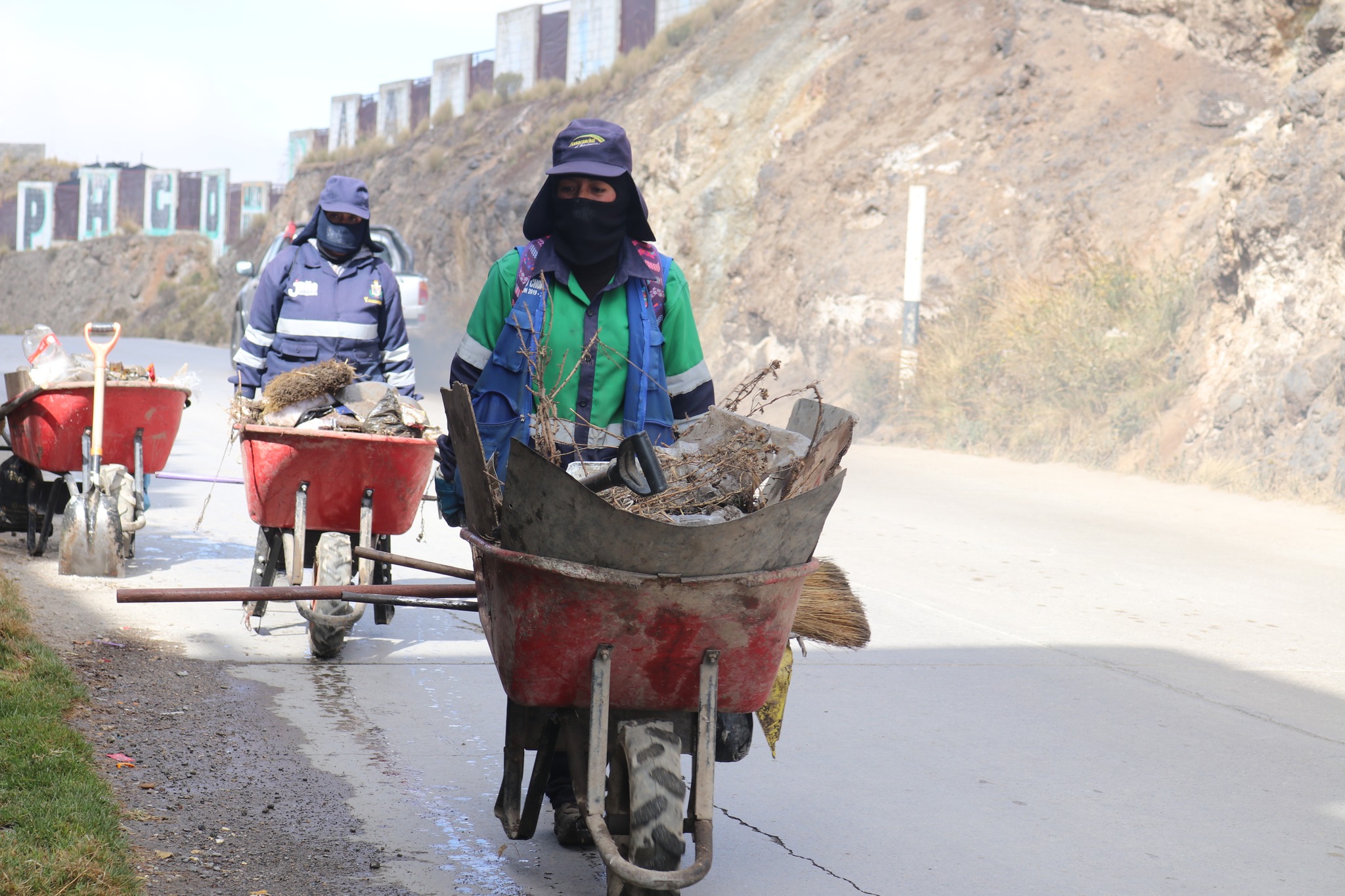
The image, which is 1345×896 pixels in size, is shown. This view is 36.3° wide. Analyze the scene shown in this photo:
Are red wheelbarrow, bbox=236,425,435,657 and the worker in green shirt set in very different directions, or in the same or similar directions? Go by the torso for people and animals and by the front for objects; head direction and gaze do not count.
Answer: same or similar directions

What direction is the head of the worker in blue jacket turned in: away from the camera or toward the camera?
toward the camera

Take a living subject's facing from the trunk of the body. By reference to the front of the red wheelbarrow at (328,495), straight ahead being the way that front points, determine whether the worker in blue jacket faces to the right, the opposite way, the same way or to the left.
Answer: the same way

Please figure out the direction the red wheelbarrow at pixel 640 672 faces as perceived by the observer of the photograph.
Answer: facing the viewer

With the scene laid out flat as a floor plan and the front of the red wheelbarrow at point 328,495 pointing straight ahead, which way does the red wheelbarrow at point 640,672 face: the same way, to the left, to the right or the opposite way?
the same way

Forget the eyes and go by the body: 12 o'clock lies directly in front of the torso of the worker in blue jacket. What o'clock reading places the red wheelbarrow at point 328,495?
The red wheelbarrow is roughly at 12 o'clock from the worker in blue jacket.

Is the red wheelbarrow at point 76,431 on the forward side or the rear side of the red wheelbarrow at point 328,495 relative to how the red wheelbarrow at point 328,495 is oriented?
on the rear side

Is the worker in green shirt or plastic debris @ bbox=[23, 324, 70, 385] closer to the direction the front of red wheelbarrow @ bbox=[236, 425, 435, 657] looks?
the worker in green shirt

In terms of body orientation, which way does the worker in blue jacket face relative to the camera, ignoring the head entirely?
toward the camera

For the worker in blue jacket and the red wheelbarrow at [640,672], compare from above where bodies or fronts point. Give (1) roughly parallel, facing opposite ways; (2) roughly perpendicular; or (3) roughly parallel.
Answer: roughly parallel
